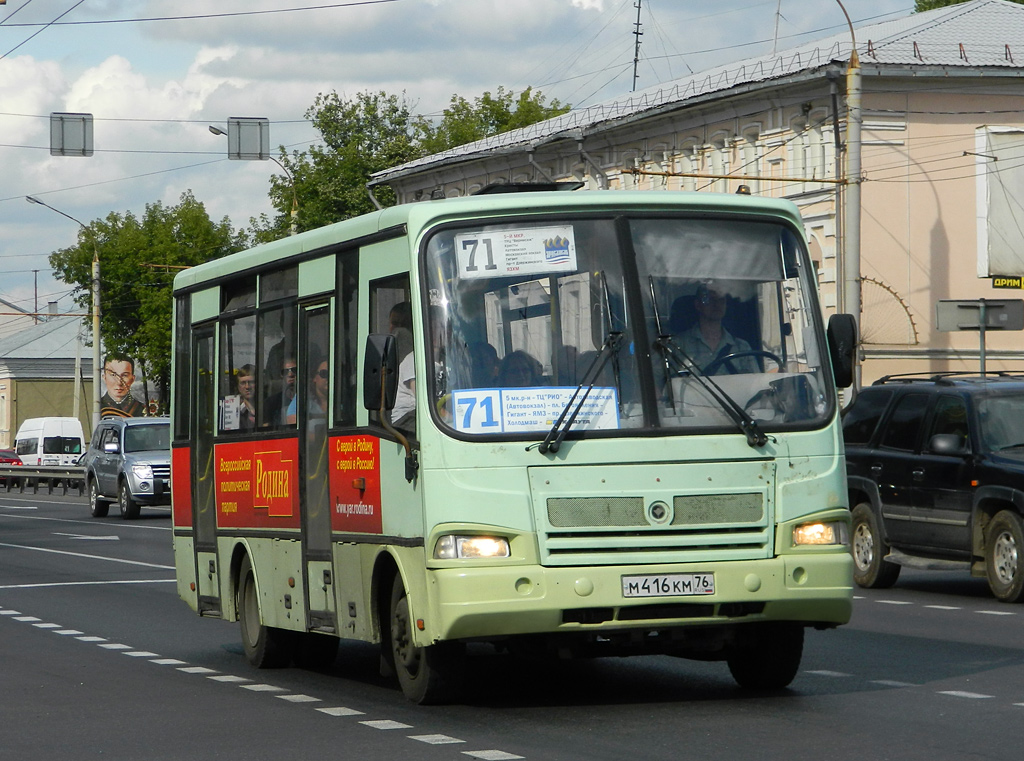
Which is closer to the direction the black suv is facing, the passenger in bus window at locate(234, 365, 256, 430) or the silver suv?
the passenger in bus window

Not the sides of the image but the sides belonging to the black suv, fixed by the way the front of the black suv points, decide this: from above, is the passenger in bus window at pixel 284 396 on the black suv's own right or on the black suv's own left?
on the black suv's own right

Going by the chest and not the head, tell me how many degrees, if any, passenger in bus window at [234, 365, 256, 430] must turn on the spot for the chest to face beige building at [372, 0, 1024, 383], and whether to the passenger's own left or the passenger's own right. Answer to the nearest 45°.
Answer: approximately 90° to the passenger's own left

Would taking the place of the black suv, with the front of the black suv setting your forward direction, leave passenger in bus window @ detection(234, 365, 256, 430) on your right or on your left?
on your right

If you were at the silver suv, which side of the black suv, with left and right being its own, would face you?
back

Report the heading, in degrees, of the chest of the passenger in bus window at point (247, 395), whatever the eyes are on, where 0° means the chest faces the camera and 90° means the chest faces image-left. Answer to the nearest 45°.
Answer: approximately 315°

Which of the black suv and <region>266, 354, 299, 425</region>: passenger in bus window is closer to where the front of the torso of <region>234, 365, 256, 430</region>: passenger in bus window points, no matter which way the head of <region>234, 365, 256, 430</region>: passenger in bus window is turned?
the passenger in bus window
